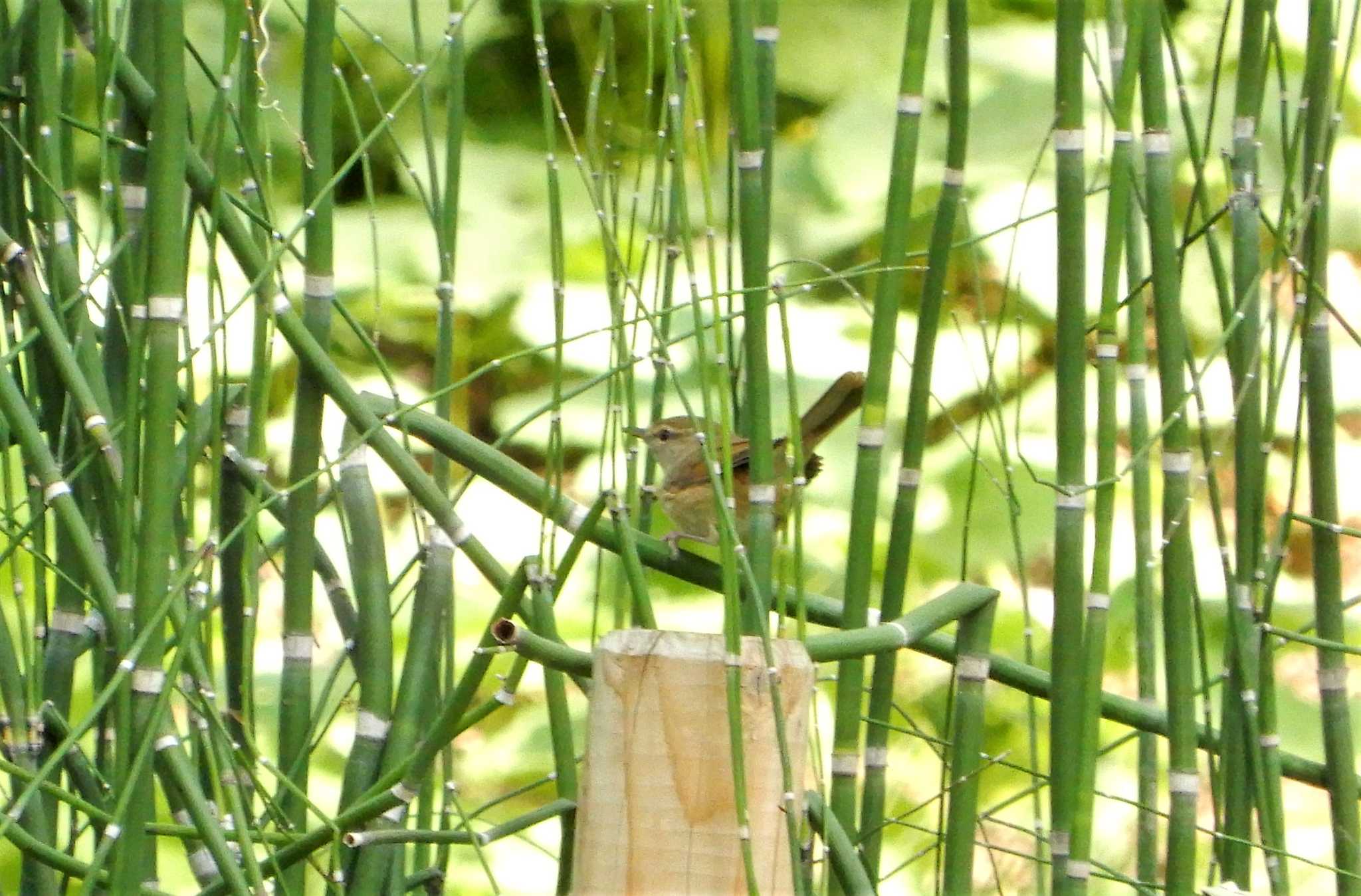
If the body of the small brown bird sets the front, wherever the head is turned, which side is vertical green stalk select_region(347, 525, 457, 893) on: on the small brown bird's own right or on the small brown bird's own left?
on the small brown bird's own left

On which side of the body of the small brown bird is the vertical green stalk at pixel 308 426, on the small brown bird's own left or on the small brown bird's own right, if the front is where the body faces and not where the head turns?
on the small brown bird's own left

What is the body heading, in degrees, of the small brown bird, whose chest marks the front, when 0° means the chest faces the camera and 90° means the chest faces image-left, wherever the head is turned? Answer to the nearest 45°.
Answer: approximately 90°

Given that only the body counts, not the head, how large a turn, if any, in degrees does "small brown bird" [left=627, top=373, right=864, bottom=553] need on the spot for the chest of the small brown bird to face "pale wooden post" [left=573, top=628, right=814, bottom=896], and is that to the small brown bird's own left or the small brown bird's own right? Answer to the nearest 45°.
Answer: approximately 90° to the small brown bird's own left

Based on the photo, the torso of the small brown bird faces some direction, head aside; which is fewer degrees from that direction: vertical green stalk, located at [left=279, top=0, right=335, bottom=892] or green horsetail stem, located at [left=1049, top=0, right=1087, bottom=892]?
the vertical green stalk

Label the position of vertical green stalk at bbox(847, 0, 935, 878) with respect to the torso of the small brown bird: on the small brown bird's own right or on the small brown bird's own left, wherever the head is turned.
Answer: on the small brown bird's own left
